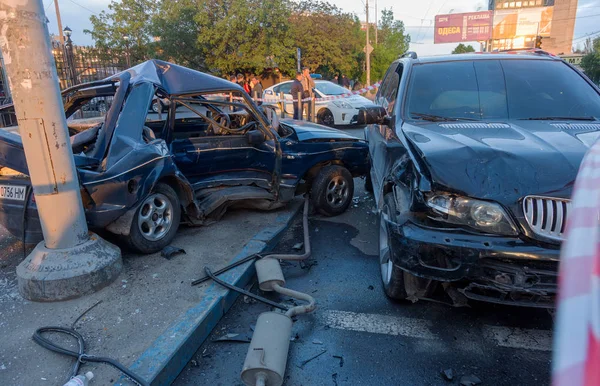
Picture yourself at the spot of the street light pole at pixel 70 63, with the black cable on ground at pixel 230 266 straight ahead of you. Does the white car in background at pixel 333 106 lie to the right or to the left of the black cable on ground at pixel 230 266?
left

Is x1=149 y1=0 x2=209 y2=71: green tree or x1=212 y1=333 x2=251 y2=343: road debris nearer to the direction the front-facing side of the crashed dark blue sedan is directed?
the green tree

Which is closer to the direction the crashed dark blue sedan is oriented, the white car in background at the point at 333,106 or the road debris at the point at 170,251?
the white car in background

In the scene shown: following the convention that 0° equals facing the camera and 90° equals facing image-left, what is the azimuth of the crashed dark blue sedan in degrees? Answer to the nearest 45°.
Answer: approximately 225°

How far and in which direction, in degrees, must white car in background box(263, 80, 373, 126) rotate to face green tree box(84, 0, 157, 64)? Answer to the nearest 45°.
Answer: approximately 180°

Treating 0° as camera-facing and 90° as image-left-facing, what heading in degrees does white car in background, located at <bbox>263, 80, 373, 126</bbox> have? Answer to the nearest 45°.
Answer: approximately 315°
